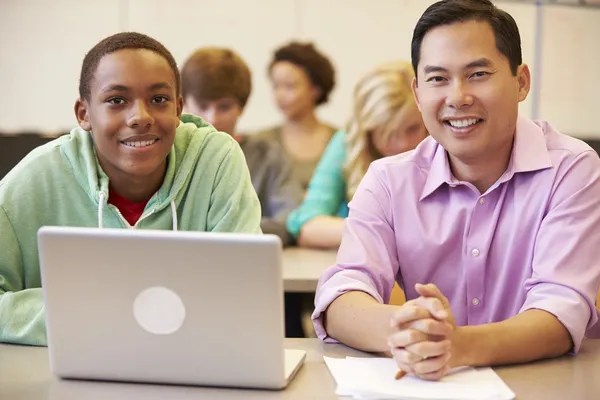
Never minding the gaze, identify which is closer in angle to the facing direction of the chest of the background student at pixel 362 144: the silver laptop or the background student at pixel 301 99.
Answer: the silver laptop

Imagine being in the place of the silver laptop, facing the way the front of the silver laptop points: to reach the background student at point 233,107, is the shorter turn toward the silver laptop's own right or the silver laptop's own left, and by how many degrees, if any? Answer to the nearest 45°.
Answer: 0° — it already faces them

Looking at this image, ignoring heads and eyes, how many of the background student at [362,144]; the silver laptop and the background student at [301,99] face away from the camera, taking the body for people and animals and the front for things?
1

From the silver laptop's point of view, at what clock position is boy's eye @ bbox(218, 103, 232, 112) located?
The boy's eye is roughly at 12 o'clock from the silver laptop.

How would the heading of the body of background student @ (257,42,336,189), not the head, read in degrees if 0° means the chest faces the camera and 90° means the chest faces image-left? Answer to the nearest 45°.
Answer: approximately 45°

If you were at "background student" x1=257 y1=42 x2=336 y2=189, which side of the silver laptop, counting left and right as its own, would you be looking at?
front

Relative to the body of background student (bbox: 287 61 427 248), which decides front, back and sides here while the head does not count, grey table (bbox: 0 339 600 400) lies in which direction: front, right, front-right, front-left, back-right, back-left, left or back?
front-right

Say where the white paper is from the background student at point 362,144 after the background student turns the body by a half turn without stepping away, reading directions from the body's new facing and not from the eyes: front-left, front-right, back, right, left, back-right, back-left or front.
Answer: back-left

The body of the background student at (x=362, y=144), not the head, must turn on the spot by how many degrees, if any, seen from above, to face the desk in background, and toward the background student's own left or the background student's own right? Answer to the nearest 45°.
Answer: approximately 45° to the background student's own right

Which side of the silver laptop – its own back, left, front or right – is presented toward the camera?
back

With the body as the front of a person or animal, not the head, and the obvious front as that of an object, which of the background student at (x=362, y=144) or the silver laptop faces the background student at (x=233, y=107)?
the silver laptop

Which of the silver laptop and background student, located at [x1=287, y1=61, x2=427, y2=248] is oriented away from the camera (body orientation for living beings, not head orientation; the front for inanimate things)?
the silver laptop

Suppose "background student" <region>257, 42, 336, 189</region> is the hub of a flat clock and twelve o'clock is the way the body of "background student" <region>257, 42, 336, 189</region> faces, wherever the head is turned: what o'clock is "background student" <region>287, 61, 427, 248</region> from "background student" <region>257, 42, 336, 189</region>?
"background student" <region>287, 61, 427, 248</region> is roughly at 10 o'clock from "background student" <region>257, 42, 336, 189</region>.

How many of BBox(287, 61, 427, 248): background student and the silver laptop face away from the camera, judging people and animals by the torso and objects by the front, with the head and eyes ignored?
1
